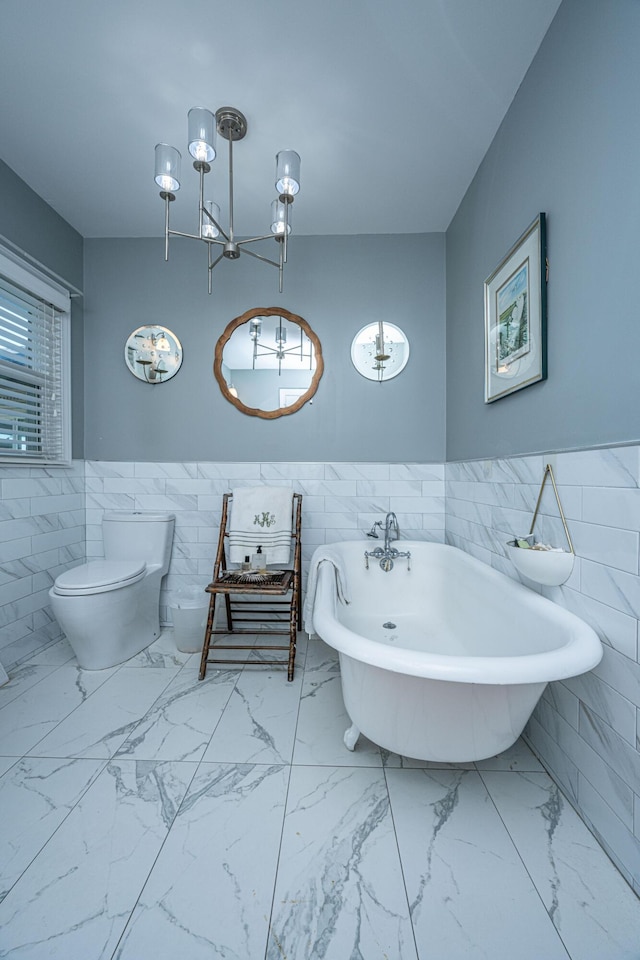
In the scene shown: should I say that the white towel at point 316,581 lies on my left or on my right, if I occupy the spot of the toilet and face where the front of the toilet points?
on my left

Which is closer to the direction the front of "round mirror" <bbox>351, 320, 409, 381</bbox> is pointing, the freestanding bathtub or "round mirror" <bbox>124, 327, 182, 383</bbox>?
the freestanding bathtub

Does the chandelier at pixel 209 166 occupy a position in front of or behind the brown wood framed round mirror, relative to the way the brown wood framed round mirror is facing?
in front

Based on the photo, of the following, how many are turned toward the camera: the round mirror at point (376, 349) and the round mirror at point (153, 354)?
2

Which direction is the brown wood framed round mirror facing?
toward the camera

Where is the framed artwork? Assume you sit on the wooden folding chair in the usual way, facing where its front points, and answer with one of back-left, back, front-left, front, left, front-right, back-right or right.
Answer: front-left

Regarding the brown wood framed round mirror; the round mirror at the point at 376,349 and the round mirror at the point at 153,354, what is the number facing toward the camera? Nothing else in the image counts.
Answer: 3

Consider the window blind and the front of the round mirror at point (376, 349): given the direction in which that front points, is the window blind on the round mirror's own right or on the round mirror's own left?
on the round mirror's own right

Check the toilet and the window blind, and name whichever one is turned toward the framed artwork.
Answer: the window blind

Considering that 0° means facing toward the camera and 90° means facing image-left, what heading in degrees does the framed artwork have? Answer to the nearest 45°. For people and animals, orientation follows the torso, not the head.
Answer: approximately 45°

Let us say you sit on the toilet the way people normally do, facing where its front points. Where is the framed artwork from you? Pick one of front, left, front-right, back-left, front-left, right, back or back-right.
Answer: left

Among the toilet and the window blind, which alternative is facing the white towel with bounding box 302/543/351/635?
the window blind

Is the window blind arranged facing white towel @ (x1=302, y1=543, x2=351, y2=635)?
yes
